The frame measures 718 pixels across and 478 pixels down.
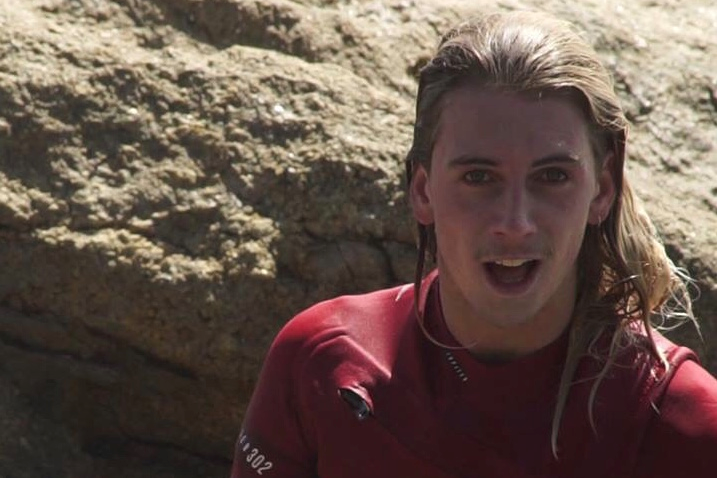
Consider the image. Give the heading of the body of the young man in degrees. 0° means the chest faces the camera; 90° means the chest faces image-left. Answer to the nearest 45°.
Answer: approximately 0°
